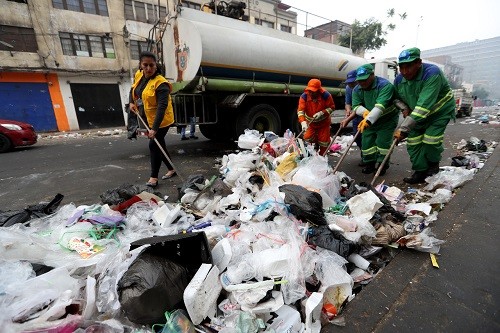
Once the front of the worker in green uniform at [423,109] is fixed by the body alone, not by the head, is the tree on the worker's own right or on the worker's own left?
on the worker's own right

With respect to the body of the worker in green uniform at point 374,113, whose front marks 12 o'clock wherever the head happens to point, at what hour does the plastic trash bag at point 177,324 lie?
The plastic trash bag is roughly at 11 o'clock from the worker in green uniform.

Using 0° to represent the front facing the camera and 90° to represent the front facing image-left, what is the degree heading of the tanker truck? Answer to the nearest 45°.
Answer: approximately 225°

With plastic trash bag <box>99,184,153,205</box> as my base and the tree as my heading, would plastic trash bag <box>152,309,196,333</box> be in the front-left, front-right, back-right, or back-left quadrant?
back-right

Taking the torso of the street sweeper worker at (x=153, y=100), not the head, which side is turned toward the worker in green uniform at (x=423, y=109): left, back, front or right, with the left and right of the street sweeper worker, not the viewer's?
left

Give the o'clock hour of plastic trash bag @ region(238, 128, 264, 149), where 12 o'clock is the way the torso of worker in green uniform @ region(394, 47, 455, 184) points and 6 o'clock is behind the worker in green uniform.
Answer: The plastic trash bag is roughly at 1 o'clock from the worker in green uniform.

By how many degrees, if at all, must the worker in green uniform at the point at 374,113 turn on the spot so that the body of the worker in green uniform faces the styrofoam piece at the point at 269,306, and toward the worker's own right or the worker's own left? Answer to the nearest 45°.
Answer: approximately 45° to the worker's own left

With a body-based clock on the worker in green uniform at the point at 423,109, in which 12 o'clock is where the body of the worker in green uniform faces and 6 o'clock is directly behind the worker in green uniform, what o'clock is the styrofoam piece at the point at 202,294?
The styrofoam piece is roughly at 11 o'clock from the worker in green uniform.

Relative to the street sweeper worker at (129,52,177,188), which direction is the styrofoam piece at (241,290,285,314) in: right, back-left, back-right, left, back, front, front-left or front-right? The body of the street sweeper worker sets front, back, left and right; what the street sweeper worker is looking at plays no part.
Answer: front-left

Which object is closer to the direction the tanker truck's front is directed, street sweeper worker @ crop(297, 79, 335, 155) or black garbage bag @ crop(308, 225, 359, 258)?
the street sweeper worker

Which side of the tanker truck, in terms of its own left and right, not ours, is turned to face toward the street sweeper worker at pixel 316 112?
right

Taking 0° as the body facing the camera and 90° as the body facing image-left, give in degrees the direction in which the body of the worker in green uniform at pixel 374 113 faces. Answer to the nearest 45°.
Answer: approximately 45°

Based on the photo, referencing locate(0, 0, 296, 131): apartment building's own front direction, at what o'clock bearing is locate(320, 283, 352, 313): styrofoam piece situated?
The styrofoam piece is roughly at 1 o'clock from the apartment building.
